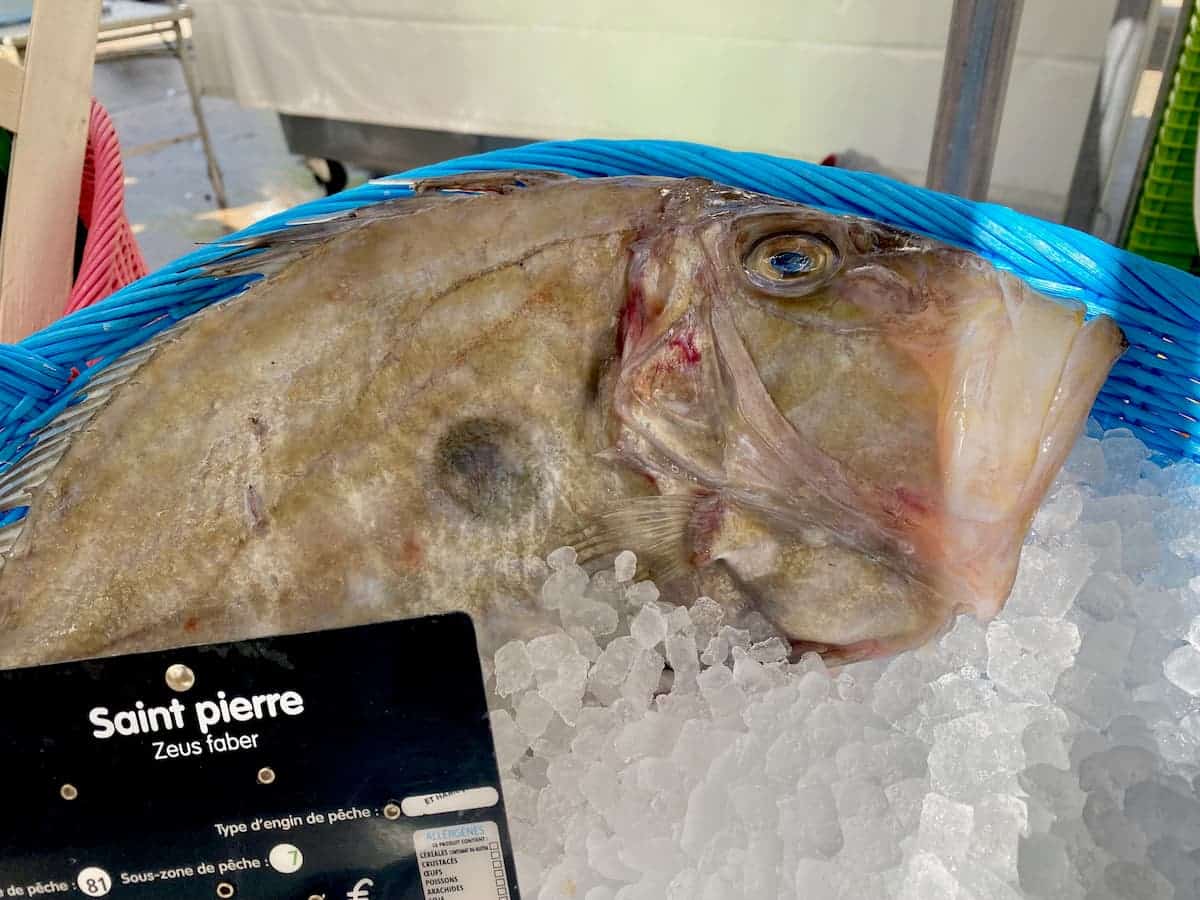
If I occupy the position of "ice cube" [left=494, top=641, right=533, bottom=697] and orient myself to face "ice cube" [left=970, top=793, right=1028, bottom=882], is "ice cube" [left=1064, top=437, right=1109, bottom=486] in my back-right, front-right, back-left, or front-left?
front-left

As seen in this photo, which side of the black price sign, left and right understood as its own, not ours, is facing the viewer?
front

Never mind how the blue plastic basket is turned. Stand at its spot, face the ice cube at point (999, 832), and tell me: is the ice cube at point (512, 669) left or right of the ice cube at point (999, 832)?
right

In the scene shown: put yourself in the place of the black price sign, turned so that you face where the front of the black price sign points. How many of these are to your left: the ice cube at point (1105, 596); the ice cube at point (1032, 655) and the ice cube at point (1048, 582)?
3

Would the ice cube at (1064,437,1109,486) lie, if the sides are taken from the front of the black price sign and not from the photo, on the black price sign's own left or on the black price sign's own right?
on the black price sign's own left

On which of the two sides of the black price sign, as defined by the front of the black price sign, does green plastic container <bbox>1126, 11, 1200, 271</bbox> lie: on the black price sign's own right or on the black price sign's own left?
on the black price sign's own left

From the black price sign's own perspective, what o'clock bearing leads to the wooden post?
The wooden post is roughly at 6 o'clock from the black price sign.

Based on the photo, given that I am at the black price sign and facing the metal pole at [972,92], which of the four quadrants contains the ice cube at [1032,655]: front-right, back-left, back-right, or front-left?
front-right

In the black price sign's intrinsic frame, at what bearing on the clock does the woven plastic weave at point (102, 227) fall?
The woven plastic weave is roughly at 6 o'clock from the black price sign.

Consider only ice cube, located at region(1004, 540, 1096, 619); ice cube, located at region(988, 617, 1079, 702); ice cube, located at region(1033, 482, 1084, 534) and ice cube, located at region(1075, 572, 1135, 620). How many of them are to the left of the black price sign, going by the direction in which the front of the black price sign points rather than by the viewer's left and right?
4

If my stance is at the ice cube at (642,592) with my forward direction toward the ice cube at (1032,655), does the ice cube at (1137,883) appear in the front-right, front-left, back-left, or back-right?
front-right

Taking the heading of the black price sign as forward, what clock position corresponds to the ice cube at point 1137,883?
The ice cube is roughly at 10 o'clock from the black price sign.

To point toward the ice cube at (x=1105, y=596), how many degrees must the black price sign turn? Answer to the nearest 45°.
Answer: approximately 90° to its left
